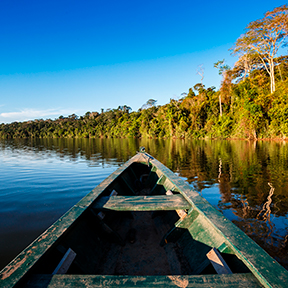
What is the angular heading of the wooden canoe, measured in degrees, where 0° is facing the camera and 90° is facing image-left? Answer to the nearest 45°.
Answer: approximately 180°
